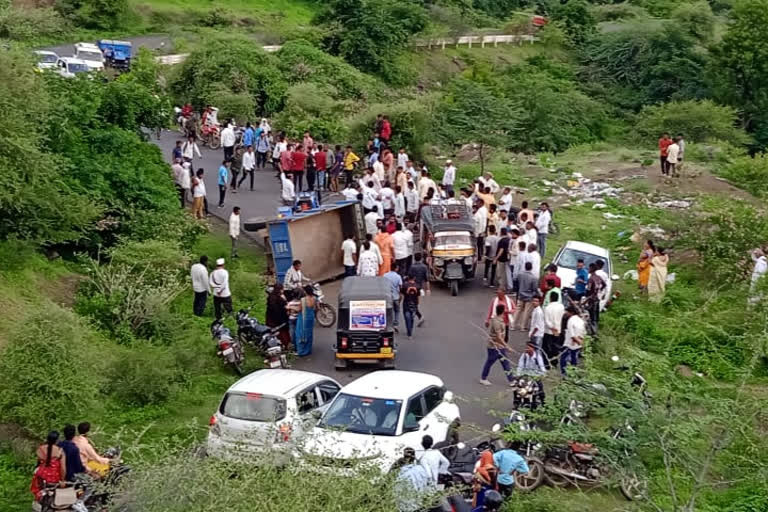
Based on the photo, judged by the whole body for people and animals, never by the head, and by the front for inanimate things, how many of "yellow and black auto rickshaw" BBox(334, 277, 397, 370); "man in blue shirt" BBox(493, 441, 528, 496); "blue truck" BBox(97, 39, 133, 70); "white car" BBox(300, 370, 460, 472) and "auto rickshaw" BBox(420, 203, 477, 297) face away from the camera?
2

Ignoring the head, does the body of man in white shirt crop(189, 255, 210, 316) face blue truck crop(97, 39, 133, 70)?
no

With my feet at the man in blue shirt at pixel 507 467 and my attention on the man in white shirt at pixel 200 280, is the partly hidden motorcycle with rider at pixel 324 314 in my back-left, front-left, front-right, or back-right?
front-right

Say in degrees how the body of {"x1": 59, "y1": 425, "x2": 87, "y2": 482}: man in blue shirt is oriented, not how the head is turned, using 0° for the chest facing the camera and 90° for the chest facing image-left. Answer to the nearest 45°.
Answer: approximately 225°

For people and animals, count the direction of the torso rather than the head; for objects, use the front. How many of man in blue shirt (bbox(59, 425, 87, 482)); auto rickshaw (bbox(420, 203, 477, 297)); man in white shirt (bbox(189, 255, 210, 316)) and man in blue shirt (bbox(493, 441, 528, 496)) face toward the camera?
1

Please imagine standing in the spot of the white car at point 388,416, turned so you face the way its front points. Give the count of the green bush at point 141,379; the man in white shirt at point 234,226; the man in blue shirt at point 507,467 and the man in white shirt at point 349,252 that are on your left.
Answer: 1

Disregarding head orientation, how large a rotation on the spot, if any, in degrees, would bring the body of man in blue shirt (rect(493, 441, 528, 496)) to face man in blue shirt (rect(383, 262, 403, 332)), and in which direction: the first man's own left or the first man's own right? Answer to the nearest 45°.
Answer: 0° — they already face them

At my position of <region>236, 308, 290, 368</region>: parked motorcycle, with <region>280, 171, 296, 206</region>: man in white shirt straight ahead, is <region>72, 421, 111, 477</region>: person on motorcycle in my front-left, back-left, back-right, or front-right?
back-left

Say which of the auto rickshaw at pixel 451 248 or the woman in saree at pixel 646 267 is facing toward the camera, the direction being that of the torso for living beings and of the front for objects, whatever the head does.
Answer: the auto rickshaw

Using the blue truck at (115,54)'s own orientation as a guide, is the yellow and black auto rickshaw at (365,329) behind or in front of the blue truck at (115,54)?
in front

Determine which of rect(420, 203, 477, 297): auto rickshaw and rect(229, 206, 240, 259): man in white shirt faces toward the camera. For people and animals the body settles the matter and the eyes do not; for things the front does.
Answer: the auto rickshaw

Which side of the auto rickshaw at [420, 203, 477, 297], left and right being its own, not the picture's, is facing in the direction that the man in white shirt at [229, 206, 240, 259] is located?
right

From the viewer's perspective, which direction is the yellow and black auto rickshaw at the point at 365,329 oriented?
away from the camera

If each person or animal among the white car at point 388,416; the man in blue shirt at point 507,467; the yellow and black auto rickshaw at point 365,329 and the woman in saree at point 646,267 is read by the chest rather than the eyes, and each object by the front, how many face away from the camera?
2

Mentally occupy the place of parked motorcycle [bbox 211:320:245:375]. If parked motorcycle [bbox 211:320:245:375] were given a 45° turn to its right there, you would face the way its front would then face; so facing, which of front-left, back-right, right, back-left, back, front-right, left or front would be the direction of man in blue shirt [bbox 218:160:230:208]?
front

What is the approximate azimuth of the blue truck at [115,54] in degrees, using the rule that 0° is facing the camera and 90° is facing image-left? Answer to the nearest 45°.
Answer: approximately 315°
